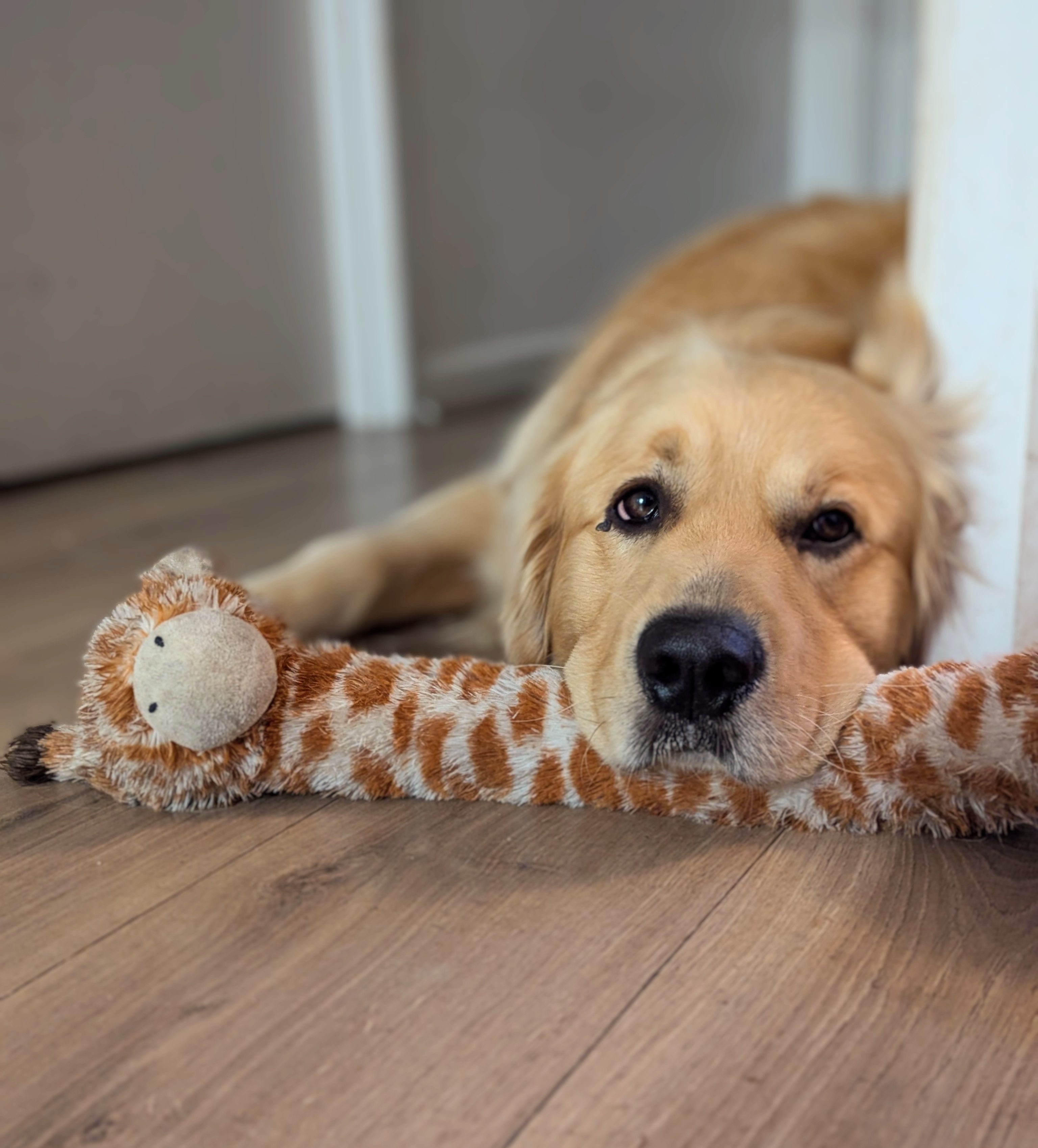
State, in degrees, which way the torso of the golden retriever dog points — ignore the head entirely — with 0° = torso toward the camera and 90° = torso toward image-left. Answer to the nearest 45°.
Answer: approximately 0°
